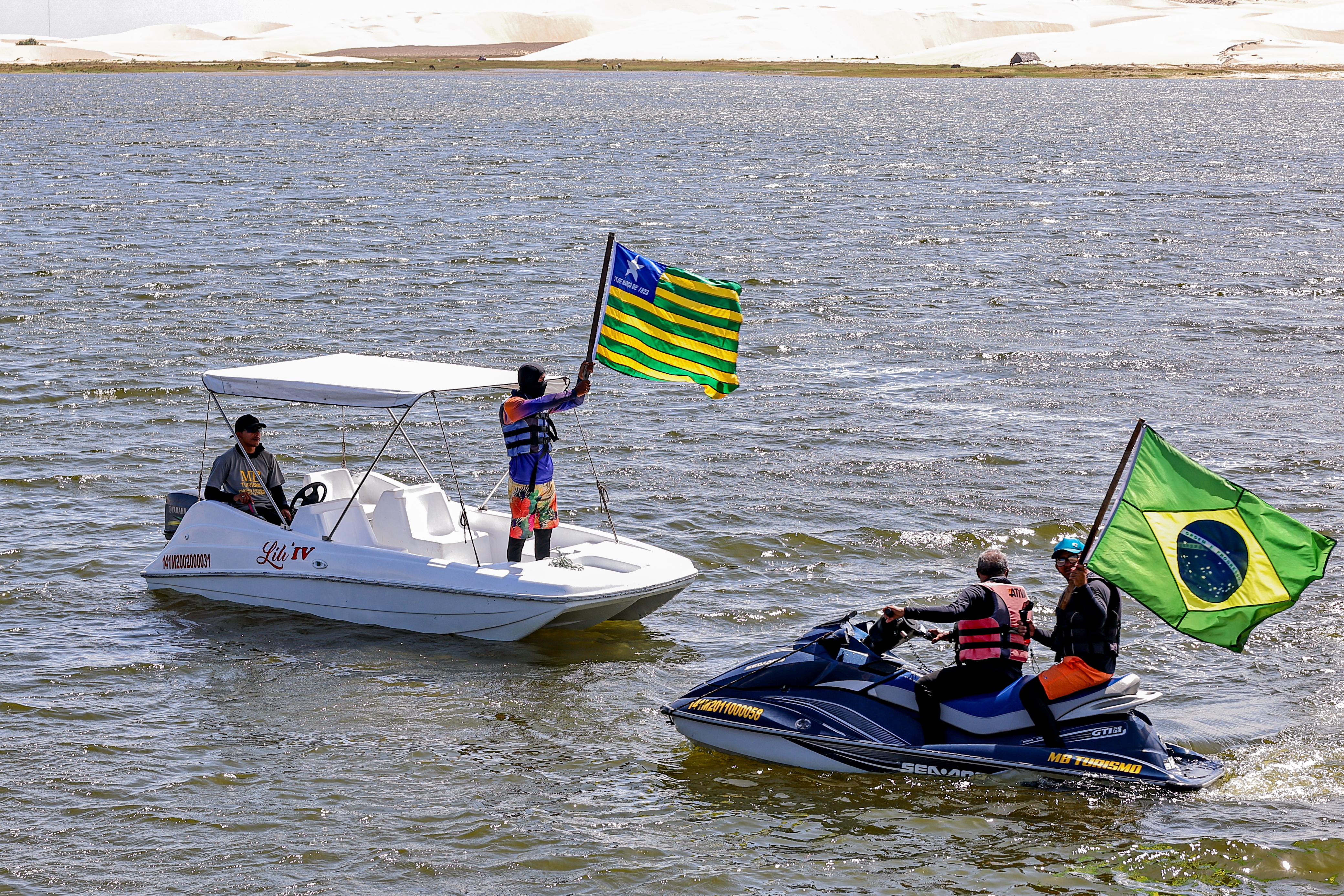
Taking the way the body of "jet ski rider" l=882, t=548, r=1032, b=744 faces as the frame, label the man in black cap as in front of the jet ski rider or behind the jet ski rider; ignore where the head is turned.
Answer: in front

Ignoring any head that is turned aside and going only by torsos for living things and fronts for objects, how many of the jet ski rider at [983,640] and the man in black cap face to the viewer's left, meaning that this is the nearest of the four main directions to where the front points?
1

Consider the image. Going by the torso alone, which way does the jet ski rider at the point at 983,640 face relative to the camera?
to the viewer's left

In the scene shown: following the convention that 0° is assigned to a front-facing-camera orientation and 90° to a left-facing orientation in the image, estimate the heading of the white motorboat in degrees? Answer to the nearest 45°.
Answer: approximately 315°

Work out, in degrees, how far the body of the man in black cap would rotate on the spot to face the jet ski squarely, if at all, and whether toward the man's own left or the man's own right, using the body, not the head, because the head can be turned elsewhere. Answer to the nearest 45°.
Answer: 0° — they already face it

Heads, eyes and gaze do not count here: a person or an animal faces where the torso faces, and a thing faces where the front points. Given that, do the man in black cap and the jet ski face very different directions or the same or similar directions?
very different directions

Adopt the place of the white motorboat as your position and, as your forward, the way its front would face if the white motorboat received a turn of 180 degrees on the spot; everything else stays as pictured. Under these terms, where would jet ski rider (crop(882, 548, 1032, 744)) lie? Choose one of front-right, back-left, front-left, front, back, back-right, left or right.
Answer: back

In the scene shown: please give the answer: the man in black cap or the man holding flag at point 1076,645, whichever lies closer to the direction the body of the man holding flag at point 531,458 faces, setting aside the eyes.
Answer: the man holding flag

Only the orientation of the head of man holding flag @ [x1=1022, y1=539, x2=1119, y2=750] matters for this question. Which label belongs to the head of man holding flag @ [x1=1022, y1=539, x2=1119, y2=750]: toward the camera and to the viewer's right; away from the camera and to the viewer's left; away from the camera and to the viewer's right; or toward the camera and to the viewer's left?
toward the camera and to the viewer's left

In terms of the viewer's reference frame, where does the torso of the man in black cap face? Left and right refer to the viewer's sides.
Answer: facing the viewer and to the right of the viewer

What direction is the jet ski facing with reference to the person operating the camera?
facing to the left of the viewer

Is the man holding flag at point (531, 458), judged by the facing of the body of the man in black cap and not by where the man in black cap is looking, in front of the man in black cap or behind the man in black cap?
in front
